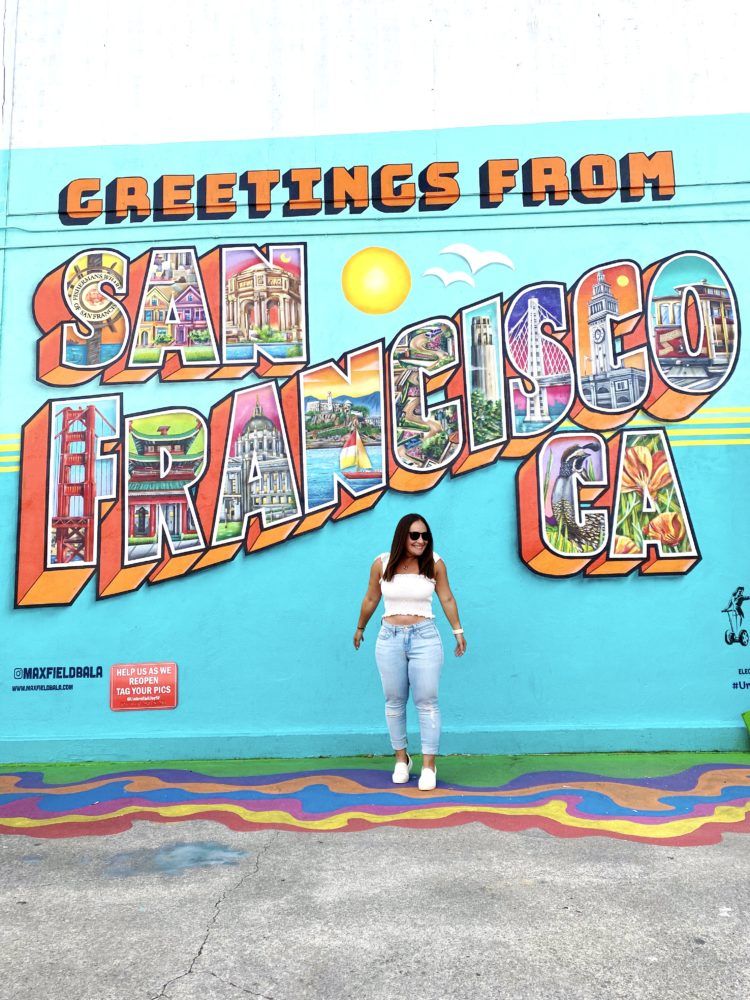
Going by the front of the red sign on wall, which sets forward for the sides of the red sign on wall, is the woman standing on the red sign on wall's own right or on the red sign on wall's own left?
on the red sign on wall's own left

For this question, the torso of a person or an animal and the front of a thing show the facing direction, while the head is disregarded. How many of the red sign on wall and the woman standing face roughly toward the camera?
2

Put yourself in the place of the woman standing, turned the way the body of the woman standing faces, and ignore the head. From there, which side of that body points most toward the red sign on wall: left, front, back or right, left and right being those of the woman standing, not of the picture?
right

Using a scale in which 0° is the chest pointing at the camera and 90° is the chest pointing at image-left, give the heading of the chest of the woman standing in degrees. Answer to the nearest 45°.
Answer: approximately 0°
